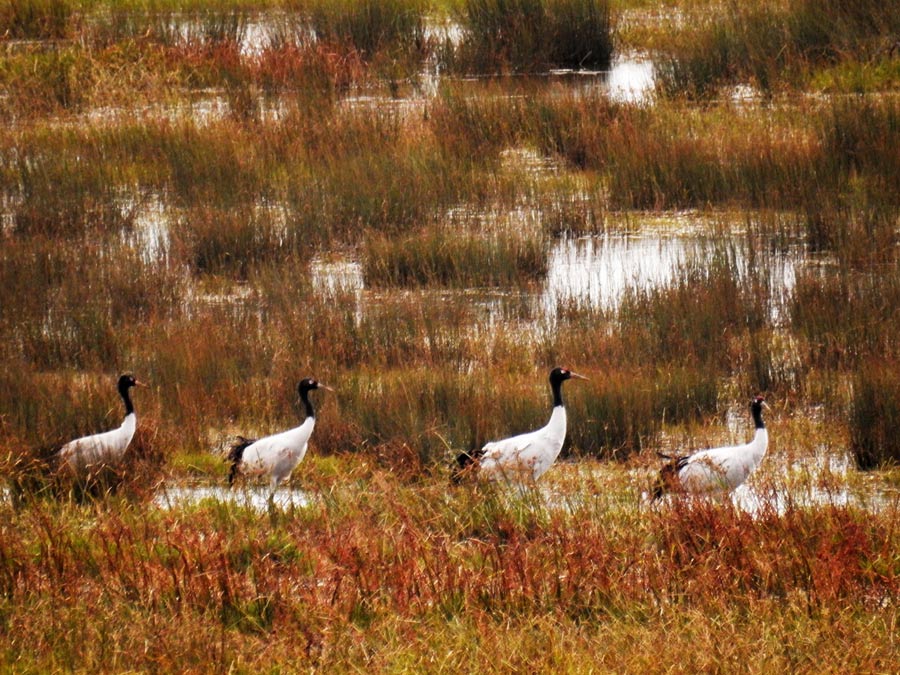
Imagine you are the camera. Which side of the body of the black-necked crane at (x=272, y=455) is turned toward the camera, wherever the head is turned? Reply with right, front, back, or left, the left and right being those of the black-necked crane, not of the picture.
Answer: right

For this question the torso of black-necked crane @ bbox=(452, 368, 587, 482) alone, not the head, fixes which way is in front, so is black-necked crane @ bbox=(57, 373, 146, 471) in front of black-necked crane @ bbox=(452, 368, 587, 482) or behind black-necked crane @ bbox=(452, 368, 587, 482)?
behind

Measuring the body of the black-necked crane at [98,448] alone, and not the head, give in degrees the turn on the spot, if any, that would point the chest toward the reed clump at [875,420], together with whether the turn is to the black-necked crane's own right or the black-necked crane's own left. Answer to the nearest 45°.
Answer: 0° — it already faces it

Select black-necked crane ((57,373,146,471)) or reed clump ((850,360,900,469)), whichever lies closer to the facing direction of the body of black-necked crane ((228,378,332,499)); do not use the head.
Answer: the reed clump

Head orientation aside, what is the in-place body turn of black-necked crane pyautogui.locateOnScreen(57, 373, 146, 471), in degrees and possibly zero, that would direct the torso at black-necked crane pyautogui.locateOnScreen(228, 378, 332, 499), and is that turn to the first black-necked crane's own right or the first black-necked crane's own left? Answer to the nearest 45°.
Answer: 0° — it already faces it

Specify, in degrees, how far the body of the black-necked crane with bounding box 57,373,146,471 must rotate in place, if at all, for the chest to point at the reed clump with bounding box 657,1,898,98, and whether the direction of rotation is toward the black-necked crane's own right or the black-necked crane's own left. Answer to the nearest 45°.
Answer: approximately 45° to the black-necked crane's own left

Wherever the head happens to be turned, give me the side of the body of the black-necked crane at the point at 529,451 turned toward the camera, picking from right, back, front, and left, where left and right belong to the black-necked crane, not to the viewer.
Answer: right

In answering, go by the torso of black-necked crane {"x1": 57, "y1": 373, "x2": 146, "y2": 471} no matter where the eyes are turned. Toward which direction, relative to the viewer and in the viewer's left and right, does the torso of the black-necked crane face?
facing to the right of the viewer

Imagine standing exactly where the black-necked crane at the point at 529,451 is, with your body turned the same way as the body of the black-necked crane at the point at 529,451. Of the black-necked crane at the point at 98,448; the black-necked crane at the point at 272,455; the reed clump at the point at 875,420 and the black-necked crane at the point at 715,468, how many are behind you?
2

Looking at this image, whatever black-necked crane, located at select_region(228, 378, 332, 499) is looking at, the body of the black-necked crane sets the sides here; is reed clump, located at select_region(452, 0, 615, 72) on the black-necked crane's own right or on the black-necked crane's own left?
on the black-necked crane's own left

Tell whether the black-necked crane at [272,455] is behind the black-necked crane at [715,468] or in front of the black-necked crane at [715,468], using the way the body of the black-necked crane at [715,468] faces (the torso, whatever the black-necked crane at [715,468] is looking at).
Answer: behind

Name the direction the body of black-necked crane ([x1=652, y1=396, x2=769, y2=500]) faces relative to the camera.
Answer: to the viewer's right

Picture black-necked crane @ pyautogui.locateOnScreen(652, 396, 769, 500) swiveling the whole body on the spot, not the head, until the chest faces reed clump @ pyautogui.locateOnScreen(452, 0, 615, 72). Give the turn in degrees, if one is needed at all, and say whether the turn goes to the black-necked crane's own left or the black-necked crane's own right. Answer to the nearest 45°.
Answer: approximately 90° to the black-necked crane's own left
